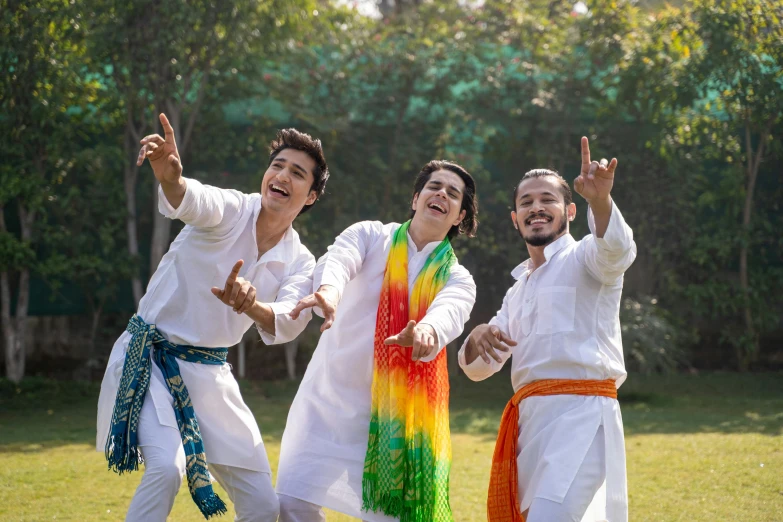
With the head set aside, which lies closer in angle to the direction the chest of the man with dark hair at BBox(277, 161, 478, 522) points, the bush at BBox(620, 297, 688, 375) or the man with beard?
the man with beard

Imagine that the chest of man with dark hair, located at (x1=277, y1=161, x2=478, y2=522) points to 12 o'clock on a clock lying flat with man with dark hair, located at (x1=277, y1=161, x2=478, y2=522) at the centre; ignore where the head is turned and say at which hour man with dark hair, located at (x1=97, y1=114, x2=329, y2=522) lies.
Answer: man with dark hair, located at (x1=97, y1=114, x2=329, y2=522) is roughly at 3 o'clock from man with dark hair, located at (x1=277, y1=161, x2=478, y2=522).

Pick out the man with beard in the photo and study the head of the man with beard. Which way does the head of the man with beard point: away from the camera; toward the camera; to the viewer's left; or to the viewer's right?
toward the camera

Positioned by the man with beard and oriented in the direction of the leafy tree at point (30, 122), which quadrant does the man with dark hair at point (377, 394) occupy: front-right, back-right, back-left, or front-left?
front-left

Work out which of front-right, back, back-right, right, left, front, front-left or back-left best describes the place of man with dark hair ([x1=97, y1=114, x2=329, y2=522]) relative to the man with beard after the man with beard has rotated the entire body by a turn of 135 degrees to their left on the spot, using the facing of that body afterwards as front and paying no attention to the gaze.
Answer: back

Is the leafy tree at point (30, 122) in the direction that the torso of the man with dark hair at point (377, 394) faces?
no

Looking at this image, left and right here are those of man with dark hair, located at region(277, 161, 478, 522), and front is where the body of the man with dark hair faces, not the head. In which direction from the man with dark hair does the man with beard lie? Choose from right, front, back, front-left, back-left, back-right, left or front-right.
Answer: left

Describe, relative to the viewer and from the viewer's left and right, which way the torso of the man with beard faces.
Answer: facing the viewer and to the left of the viewer

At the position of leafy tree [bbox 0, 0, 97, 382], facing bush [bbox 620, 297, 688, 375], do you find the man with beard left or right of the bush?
right

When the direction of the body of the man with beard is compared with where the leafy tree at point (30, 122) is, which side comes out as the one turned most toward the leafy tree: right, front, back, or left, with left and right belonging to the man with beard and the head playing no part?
right

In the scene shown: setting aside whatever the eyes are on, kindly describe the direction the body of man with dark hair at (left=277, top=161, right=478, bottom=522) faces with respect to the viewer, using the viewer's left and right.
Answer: facing the viewer

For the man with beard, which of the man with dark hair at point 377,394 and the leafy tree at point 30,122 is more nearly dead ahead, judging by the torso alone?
the man with dark hair

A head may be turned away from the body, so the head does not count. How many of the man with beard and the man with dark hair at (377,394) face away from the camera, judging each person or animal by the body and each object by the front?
0

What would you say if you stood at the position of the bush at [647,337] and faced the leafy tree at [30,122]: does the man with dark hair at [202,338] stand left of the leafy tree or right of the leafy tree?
left

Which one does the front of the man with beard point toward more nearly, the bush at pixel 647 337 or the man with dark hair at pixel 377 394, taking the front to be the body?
the man with dark hair
